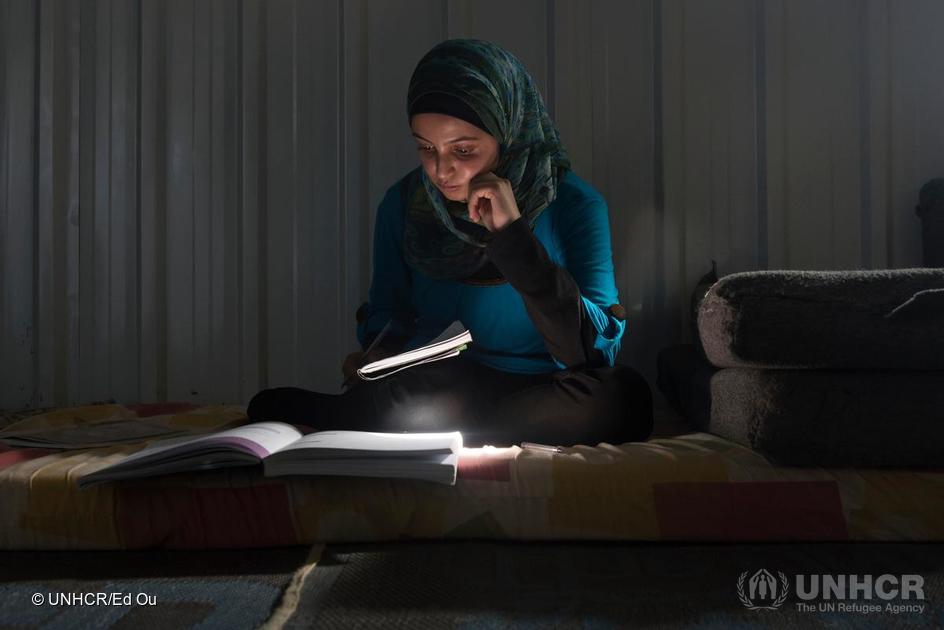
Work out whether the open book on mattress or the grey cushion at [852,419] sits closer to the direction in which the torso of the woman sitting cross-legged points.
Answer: the open book on mattress

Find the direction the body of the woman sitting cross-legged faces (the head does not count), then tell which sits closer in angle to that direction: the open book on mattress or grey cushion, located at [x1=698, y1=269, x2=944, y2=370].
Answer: the open book on mattress

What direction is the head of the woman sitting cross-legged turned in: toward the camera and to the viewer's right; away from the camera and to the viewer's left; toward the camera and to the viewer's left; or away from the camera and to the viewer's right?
toward the camera and to the viewer's left

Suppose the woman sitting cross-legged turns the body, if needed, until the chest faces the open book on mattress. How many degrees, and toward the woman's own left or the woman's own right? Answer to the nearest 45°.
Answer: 0° — they already face it

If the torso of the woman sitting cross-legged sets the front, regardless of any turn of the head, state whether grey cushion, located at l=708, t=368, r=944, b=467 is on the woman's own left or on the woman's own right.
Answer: on the woman's own left

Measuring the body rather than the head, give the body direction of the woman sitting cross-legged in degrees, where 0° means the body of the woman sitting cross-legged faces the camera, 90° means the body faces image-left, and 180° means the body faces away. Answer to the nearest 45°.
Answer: approximately 45°

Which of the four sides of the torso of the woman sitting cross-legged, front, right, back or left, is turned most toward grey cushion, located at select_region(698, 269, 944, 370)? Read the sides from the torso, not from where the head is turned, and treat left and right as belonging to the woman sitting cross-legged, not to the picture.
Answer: left
